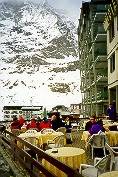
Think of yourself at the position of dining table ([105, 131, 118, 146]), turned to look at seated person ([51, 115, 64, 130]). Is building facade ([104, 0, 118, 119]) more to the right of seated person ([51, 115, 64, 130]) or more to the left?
right

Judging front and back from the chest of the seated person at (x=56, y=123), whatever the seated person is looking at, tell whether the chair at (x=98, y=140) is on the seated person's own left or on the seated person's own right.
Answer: on the seated person's own left

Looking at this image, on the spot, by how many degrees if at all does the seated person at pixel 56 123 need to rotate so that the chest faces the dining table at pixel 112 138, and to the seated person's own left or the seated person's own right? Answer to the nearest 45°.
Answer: approximately 135° to the seated person's own left

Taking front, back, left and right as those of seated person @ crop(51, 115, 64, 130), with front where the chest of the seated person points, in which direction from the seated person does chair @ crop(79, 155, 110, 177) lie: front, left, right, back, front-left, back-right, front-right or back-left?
left

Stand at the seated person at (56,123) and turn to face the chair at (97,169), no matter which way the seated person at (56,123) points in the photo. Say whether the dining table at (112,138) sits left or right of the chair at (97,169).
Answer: left
